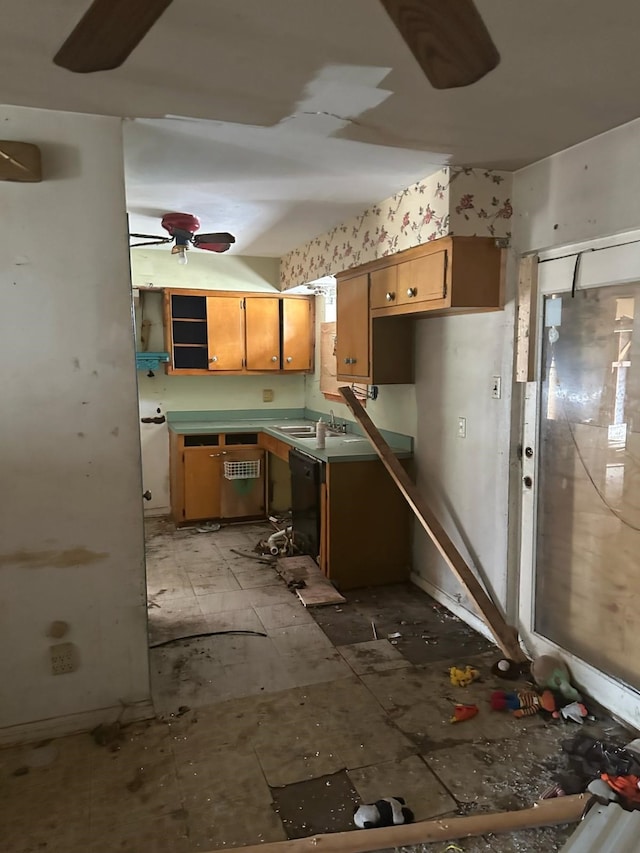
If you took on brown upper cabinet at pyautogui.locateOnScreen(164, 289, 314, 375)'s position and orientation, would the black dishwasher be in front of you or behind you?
in front

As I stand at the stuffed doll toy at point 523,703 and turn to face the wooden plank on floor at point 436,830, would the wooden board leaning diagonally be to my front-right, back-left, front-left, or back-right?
back-right

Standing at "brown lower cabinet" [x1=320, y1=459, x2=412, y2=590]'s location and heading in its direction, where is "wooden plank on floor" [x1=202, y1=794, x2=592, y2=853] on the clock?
The wooden plank on floor is roughly at 9 o'clock from the brown lower cabinet.

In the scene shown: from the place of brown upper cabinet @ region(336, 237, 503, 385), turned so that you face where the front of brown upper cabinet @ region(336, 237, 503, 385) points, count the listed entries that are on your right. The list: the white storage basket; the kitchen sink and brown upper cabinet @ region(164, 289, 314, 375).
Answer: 3

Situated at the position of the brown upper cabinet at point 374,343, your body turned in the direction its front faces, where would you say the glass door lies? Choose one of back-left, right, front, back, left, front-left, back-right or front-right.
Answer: left

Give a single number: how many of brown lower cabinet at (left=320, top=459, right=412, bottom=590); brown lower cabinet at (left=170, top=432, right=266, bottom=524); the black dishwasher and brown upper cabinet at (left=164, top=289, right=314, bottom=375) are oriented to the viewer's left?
2

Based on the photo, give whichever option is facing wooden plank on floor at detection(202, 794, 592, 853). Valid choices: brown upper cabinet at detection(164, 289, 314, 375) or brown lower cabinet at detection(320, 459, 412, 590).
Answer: the brown upper cabinet

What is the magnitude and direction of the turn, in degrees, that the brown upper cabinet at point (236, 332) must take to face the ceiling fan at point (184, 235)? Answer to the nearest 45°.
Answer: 0° — it already faces it

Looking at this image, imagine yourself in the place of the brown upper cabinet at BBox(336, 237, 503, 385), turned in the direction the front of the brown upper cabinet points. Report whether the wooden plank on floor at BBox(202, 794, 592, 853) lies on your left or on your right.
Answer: on your left

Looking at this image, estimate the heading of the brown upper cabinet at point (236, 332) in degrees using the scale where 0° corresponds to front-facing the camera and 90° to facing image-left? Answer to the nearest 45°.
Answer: approximately 0°

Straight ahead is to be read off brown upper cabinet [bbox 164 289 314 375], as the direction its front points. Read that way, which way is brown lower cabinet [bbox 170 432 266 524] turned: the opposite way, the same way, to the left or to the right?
the same way

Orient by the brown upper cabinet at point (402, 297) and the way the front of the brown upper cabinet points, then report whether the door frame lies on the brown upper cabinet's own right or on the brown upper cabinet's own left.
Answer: on the brown upper cabinet's own left

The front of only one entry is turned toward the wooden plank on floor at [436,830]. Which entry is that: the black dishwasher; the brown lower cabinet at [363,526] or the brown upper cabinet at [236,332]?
the brown upper cabinet

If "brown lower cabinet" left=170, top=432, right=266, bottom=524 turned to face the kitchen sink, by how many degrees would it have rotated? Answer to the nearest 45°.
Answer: approximately 90° to its left

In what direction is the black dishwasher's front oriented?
to the viewer's left

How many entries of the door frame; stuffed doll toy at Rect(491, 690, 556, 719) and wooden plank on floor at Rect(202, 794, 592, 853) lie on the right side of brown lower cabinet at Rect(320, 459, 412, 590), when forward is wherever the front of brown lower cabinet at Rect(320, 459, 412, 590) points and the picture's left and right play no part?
0

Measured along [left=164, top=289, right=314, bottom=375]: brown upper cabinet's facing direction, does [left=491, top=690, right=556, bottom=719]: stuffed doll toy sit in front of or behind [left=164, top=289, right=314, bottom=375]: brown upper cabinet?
in front

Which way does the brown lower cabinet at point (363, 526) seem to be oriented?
to the viewer's left

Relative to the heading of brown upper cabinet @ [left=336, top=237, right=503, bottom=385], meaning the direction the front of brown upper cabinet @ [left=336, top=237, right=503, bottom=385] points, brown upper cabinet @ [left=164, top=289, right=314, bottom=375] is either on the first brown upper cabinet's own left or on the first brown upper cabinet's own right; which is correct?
on the first brown upper cabinet's own right

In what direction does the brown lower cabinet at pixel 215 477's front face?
toward the camera

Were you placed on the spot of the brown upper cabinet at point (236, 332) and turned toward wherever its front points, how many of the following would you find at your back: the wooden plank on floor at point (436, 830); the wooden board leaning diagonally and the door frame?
0
